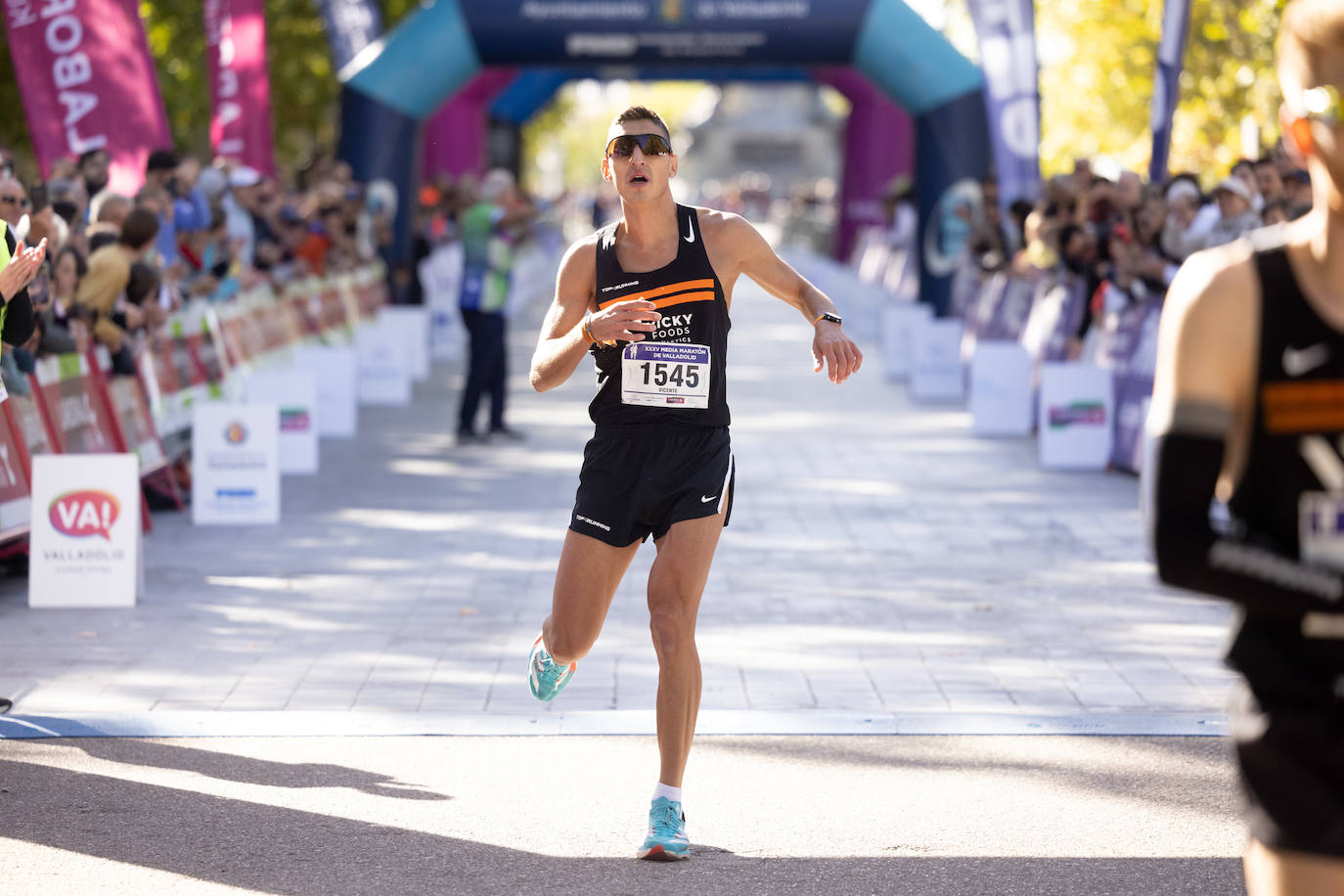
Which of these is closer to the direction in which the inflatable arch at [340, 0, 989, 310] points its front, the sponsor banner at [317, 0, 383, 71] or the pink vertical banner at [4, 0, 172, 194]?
the pink vertical banner

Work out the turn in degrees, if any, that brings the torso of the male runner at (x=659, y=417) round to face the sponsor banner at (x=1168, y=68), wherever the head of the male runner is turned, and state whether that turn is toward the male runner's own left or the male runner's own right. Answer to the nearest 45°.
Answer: approximately 180°

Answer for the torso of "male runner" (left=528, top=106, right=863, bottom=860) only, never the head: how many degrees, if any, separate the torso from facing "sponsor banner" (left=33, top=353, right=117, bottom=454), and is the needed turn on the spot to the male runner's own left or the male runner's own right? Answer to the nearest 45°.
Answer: approximately 135° to the male runner's own right

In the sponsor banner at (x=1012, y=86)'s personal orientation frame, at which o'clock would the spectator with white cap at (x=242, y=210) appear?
The spectator with white cap is roughly at 2 o'clock from the sponsor banner.

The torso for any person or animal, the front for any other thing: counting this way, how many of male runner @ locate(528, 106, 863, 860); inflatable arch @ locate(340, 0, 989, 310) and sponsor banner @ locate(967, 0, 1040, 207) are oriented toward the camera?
3

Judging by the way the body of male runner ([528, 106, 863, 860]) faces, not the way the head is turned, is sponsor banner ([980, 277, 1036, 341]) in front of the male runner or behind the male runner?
behind

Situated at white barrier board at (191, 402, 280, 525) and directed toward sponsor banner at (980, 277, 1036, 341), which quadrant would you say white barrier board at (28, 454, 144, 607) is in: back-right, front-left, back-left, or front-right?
back-right

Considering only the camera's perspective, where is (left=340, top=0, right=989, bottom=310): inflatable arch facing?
facing the viewer

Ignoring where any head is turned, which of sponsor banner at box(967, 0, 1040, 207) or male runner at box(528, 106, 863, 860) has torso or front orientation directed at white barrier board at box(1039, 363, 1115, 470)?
the sponsor banner

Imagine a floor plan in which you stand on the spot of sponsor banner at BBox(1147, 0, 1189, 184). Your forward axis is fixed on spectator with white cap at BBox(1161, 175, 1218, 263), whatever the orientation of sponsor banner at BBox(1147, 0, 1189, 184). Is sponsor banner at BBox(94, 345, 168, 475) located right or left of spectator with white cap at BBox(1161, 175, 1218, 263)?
right

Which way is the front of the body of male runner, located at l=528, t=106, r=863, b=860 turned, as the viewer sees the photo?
toward the camera

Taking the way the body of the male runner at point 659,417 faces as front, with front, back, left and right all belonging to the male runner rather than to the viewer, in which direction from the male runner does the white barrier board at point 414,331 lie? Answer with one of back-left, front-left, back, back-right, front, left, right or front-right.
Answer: back

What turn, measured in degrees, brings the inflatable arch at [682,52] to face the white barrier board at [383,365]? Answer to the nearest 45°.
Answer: approximately 45° to its right

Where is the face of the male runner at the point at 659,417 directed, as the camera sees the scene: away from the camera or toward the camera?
toward the camera

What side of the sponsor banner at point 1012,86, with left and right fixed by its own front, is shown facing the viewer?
front
